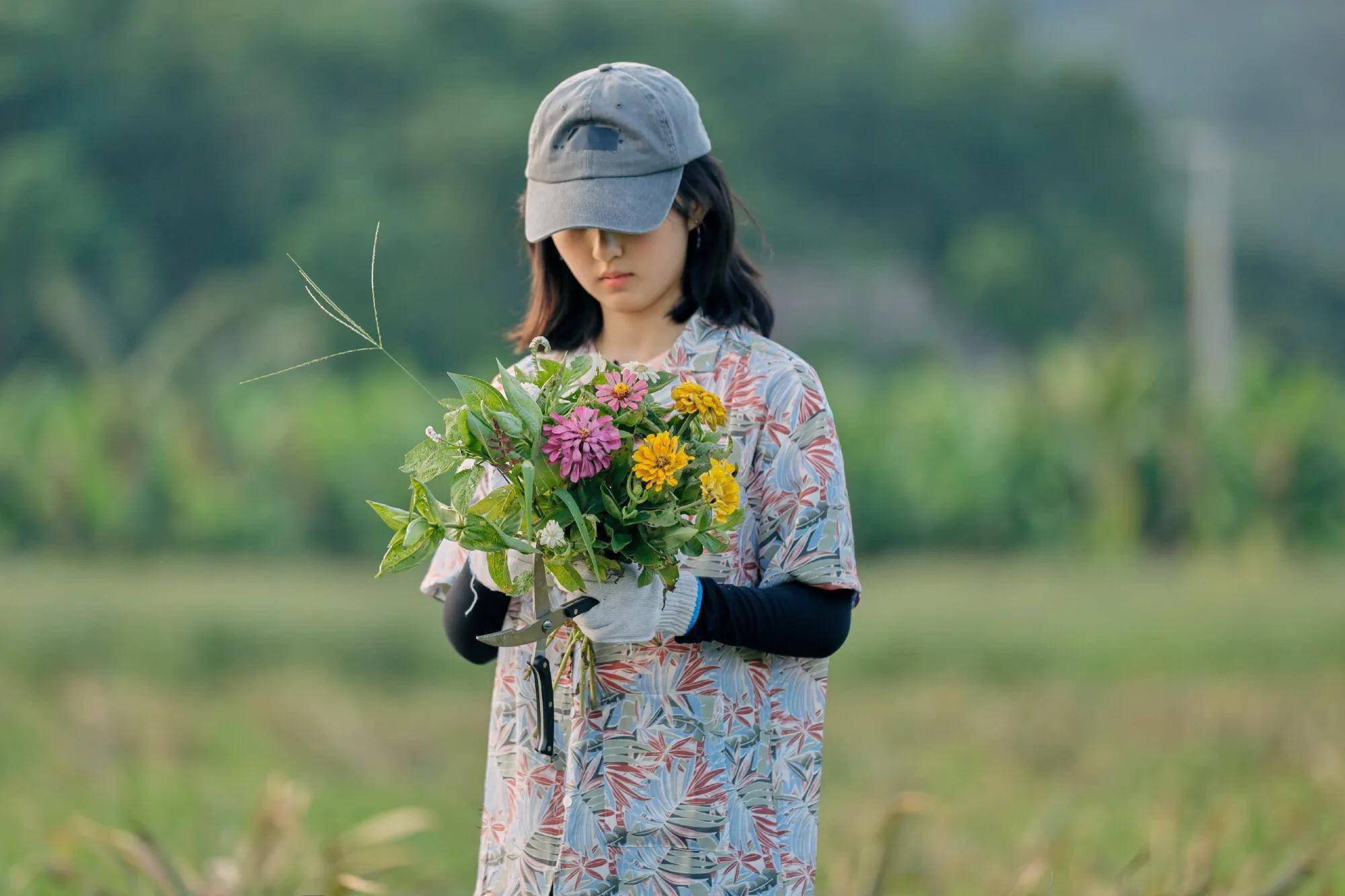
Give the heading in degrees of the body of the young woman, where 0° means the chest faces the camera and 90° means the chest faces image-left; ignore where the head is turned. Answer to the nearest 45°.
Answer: approximately 45°
